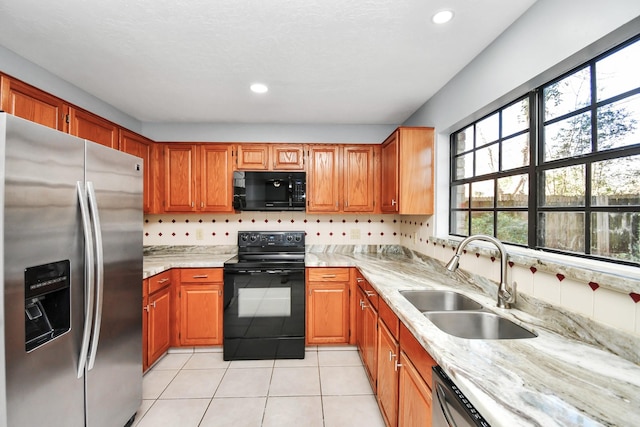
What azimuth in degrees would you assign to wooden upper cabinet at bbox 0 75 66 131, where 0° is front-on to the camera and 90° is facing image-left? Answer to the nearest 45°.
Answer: approximately 315°

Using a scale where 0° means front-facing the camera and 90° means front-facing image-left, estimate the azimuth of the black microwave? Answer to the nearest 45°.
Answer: approximately 0°

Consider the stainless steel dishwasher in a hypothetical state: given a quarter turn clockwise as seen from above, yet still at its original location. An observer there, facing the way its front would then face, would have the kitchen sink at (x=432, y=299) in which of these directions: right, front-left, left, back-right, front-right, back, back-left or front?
front-right

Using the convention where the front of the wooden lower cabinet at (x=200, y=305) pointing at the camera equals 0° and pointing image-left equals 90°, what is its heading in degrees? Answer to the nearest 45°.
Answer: approximately 0°

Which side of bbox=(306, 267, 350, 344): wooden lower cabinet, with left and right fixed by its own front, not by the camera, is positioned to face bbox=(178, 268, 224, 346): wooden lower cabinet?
right

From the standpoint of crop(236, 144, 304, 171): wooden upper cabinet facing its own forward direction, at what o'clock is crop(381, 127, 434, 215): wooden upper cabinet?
crop(381, 127, 434, 215): wooden upper cabinet is roughly at 10 o'clock from crop(236, 144, 304, 171): wooden upper cabinet.

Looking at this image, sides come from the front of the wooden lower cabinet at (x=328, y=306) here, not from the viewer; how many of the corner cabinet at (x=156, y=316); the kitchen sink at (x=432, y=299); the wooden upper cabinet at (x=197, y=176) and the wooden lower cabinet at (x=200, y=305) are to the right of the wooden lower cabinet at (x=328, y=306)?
3

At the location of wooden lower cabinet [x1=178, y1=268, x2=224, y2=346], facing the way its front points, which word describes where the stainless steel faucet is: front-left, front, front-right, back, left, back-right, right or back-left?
front-left
